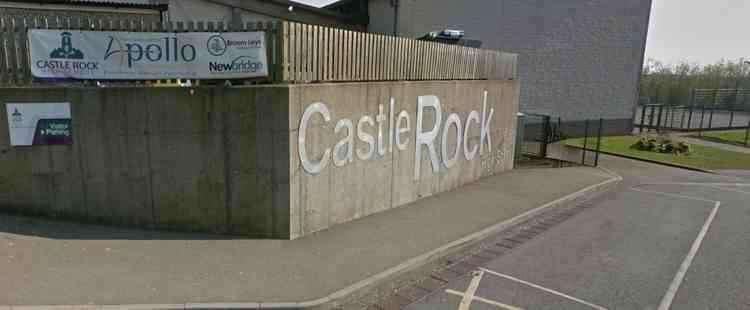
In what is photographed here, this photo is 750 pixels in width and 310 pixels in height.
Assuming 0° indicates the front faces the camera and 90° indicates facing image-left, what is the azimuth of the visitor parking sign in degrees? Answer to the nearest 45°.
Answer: approximately 0°

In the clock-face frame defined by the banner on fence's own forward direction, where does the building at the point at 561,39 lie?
The building is roughly at 8 o'clock from the banner on fence.

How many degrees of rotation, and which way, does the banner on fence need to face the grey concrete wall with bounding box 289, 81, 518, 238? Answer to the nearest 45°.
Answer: approximately 90° to its left

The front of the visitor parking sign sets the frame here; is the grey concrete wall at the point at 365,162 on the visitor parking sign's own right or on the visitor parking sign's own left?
on the visitor parking sign's own left

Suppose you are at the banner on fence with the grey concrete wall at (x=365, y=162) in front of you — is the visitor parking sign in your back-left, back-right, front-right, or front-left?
back-left

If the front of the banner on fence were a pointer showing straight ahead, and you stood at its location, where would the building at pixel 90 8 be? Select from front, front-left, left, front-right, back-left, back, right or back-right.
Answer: back

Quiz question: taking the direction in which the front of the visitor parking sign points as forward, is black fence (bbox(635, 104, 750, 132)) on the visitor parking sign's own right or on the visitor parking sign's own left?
on the visitor parking sign's own left

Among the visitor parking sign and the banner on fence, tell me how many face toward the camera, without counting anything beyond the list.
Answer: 2

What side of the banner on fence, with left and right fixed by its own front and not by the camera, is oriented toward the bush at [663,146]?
left

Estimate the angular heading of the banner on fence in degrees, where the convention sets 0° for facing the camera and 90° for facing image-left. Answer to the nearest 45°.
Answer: approximately 0°

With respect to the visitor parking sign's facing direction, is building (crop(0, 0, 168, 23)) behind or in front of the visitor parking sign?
behind
